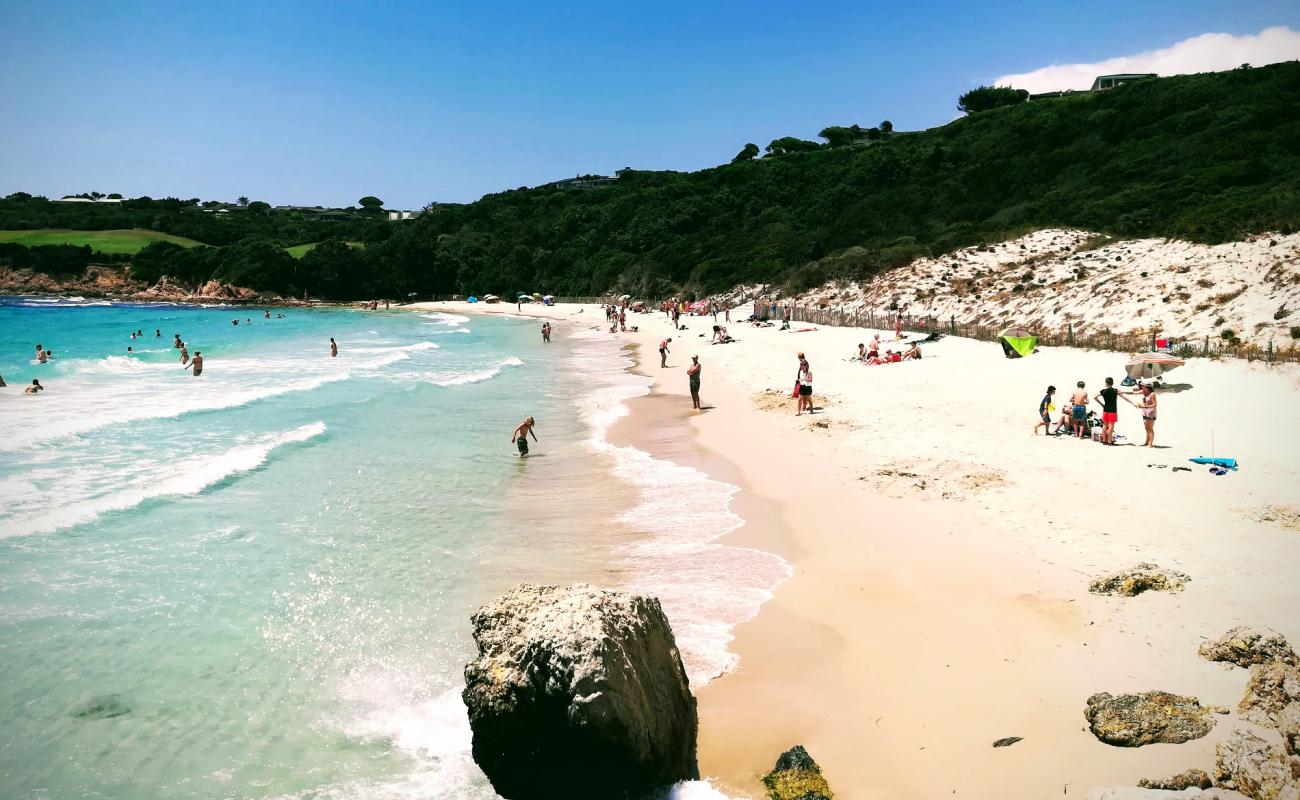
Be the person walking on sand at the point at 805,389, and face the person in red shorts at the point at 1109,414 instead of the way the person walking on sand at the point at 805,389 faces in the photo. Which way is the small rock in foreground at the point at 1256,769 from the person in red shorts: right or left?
right

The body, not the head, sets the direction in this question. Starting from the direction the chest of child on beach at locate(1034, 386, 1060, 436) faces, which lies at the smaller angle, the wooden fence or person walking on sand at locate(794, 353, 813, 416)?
the wooden fence

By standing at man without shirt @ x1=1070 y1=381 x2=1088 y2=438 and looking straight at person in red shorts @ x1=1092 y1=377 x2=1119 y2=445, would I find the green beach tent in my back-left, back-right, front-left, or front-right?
back-left

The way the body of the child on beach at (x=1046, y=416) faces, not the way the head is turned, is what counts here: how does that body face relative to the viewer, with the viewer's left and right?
facing to the right of the viewer
